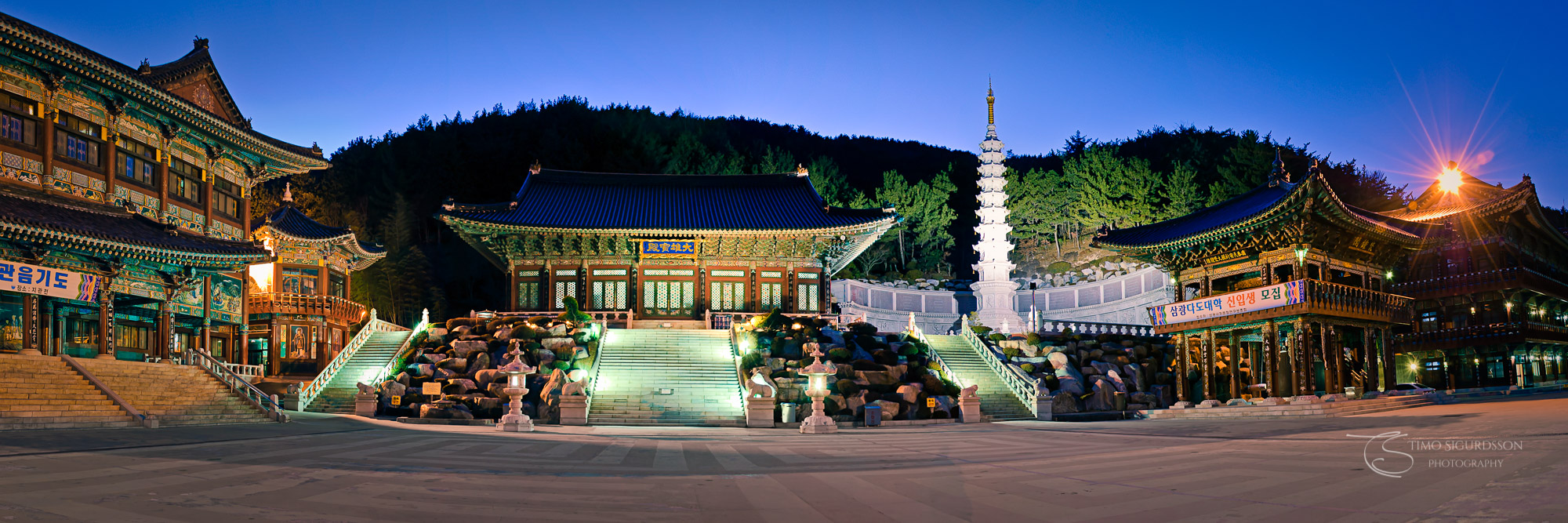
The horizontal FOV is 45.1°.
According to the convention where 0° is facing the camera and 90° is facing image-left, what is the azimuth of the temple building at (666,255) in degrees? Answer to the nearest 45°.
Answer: approximately 0°

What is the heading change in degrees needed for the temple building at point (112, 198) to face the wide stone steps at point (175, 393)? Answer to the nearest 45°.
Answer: approximately 45° to its right

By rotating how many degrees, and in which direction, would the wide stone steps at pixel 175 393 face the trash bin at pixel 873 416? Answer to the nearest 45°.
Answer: approximately 45° to its left

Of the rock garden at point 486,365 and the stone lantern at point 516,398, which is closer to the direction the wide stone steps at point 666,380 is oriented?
the stone lantern

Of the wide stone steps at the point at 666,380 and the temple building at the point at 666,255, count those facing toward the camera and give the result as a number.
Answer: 2

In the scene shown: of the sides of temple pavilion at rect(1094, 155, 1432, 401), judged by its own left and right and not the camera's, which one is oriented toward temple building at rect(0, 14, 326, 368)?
front

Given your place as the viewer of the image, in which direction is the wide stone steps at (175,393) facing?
facing the viewer and to the right of the viewer

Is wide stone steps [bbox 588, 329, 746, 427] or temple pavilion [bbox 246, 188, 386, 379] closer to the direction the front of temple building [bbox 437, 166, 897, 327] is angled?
the wide stone steps

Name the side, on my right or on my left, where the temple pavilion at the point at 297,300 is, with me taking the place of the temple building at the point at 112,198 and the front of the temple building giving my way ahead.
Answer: on my left

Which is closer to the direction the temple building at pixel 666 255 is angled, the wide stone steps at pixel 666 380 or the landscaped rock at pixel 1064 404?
the wide stone steps

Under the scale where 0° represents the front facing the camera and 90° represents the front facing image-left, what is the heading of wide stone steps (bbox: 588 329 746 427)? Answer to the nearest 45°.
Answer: approximately 0°

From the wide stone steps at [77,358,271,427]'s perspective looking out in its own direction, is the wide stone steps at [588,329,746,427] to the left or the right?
on its left
